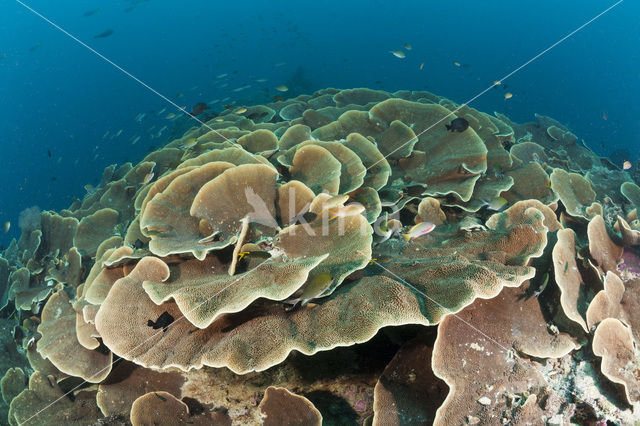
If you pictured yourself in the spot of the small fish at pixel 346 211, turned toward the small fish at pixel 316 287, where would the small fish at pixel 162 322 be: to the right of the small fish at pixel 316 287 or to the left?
right

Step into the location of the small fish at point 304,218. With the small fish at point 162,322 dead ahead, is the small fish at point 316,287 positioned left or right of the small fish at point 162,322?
left

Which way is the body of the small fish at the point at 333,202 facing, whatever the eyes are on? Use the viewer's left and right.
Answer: facing to the right of the viewer

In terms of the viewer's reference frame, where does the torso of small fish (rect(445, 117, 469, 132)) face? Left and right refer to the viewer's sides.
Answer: facing to the right of the viewer
